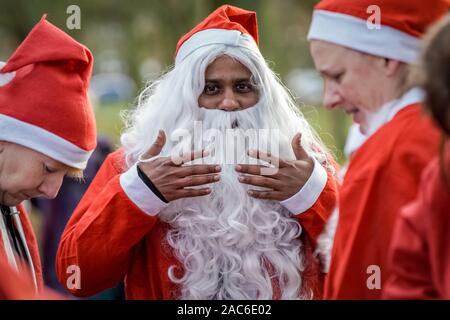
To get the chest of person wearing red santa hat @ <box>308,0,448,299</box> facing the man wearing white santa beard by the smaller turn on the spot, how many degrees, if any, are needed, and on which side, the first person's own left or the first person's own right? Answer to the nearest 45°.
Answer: approximately 45° to the first person's own right

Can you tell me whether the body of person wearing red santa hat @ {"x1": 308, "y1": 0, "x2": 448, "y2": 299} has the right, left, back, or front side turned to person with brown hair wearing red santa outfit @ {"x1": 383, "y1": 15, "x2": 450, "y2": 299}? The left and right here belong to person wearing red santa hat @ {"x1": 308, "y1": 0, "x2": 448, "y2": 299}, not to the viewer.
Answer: left

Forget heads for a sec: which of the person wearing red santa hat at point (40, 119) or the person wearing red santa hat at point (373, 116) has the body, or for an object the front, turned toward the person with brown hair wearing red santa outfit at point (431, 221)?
the person wearing red santa hat at point (40, 119)

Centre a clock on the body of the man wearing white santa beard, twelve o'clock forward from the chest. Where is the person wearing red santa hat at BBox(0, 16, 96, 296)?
The person wearing red santa hat is roughly at 3 o'clock from the man wearing white santa beard.

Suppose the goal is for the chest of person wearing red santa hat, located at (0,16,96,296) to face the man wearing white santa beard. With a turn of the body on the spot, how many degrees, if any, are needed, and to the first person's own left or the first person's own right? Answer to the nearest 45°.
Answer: approximately 45° to the first person's own left

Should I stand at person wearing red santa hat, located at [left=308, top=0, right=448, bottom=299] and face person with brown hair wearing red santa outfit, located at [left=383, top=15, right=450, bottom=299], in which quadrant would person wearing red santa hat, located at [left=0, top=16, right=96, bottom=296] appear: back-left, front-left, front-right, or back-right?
back-right

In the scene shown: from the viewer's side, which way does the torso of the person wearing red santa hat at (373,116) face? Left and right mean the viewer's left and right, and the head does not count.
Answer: facing to the left of the viewer

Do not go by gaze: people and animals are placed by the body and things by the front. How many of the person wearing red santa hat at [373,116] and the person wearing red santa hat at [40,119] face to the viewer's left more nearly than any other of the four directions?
1

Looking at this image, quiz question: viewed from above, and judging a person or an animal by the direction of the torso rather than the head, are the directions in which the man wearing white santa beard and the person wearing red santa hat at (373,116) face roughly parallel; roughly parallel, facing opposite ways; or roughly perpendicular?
roughly perpendicular

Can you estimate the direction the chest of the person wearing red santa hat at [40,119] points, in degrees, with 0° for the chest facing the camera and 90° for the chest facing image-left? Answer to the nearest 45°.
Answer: approximately 315°
